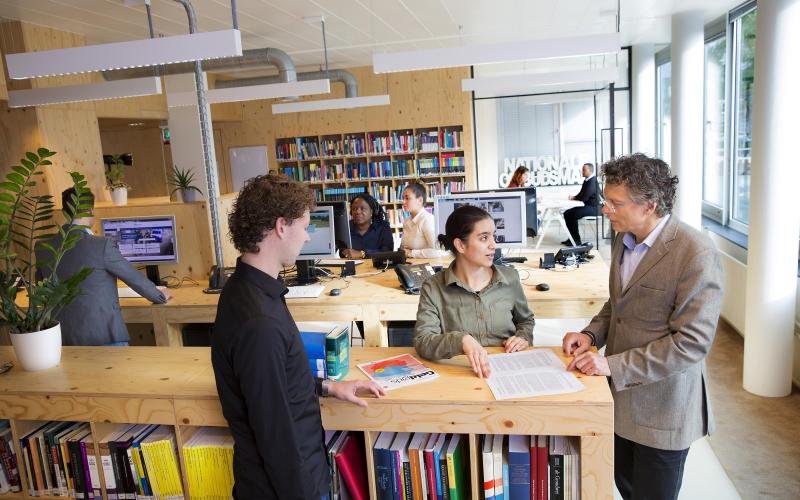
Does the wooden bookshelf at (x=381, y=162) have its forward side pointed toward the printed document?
yes

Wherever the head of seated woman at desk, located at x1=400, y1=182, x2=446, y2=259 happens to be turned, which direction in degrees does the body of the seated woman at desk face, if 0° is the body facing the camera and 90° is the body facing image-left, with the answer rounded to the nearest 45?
approximately 45°

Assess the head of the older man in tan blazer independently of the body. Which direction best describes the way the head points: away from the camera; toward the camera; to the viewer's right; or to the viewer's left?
to the viewer's left

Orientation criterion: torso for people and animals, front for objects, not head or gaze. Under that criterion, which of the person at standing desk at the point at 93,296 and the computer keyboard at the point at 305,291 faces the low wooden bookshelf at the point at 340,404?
the computer keyboard

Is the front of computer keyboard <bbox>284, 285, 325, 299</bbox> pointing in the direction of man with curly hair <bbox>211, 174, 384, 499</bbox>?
yes

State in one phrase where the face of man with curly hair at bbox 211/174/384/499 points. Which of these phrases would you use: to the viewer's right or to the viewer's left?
to the viewer's right

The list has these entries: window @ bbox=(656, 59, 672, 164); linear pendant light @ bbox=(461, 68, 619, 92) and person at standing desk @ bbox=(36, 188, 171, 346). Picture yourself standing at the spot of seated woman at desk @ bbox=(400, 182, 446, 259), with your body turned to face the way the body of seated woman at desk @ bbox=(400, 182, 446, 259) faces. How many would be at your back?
2

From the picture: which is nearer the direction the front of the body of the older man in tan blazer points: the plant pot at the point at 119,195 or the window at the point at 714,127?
the plant pot

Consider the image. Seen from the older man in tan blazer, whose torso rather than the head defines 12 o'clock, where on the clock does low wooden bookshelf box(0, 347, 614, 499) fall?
The low wooden bookshelf is roughly at 1 o'clock from the older man in tan blazer.
